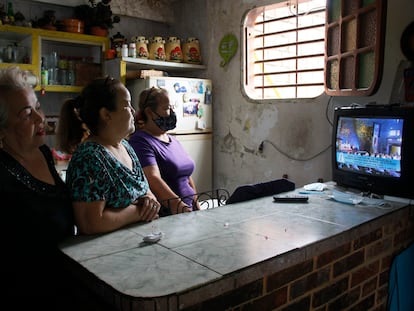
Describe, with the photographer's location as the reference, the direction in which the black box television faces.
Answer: facing the viewer and to the left of the viewer

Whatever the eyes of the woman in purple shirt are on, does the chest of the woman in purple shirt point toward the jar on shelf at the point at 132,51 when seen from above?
no

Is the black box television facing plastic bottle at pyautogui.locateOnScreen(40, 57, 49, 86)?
no

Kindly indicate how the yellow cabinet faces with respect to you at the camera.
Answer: facing the viewer and to the right of the viewer

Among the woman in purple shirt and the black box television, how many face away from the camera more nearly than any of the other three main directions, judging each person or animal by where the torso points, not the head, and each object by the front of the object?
0

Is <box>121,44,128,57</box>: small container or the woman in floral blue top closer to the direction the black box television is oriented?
the woman in floral blue top

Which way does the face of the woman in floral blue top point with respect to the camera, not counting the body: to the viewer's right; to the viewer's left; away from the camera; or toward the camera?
to the viewer's right

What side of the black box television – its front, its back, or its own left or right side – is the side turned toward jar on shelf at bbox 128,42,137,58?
right

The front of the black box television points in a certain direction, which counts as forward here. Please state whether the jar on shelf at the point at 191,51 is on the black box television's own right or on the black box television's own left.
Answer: on the black box television's own right

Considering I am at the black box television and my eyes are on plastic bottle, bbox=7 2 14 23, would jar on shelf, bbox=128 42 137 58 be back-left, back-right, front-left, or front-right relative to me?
front-right

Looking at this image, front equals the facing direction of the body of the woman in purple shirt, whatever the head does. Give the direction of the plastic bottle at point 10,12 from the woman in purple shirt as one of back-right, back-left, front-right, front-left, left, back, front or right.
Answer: back

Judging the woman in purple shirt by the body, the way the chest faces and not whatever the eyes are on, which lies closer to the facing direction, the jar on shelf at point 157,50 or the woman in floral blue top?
the woman in floral blue top

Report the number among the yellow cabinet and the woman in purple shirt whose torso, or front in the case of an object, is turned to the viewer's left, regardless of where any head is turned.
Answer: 0

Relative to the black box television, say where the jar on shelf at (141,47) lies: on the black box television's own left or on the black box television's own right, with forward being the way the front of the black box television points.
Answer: on the black box television's own right

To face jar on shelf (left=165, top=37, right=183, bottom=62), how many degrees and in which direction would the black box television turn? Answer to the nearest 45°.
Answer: approximately 90° to its right

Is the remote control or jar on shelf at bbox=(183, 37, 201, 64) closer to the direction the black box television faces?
the remote control

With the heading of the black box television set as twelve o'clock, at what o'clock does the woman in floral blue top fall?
The woman in floral blue top is roughly at 12 o'clock from the black box television.

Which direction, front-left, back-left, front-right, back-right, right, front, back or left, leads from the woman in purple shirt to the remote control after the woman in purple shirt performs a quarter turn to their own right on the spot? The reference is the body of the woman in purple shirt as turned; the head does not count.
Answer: left

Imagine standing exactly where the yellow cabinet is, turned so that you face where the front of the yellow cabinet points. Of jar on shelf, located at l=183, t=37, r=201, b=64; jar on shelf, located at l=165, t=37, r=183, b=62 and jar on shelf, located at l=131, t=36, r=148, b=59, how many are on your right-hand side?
0
